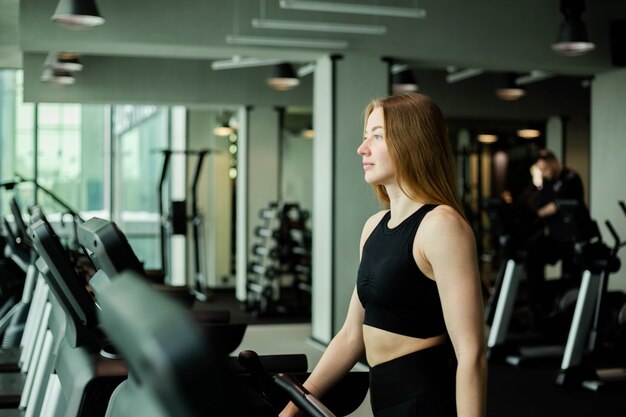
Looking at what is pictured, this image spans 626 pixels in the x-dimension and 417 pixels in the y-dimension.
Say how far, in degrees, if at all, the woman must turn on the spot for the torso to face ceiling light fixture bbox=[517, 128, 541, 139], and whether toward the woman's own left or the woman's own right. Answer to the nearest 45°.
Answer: approximately 135° to the woman's own right

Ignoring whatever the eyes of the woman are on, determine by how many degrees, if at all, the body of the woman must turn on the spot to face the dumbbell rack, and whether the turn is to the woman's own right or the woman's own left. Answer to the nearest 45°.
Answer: approximately 135° to the woman's own right

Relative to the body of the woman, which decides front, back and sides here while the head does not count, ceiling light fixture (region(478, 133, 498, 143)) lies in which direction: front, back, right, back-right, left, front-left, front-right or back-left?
back-right

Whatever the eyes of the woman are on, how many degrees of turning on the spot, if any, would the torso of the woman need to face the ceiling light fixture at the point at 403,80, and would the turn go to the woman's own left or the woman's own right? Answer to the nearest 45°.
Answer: approximately 135° to the woman's own right

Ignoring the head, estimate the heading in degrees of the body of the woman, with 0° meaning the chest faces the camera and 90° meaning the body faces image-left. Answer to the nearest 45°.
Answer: approximately 45°

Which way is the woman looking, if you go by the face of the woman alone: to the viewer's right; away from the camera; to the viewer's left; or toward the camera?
to the viewer's left

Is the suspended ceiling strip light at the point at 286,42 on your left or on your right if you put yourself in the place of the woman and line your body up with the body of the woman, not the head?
on your right

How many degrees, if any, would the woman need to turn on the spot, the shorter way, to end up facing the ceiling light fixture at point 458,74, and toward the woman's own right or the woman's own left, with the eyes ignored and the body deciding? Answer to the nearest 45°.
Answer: approximately 135° to the woman's own right

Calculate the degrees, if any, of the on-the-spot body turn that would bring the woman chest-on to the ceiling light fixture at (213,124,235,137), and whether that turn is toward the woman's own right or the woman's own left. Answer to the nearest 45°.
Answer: approximately 135° to the woman's own right

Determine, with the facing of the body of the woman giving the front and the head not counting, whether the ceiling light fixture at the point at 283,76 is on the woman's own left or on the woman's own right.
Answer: on the woman's own right

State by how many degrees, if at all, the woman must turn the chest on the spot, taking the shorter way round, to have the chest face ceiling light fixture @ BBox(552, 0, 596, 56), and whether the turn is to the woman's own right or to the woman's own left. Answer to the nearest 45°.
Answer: approximately 135° to the woman's own right
